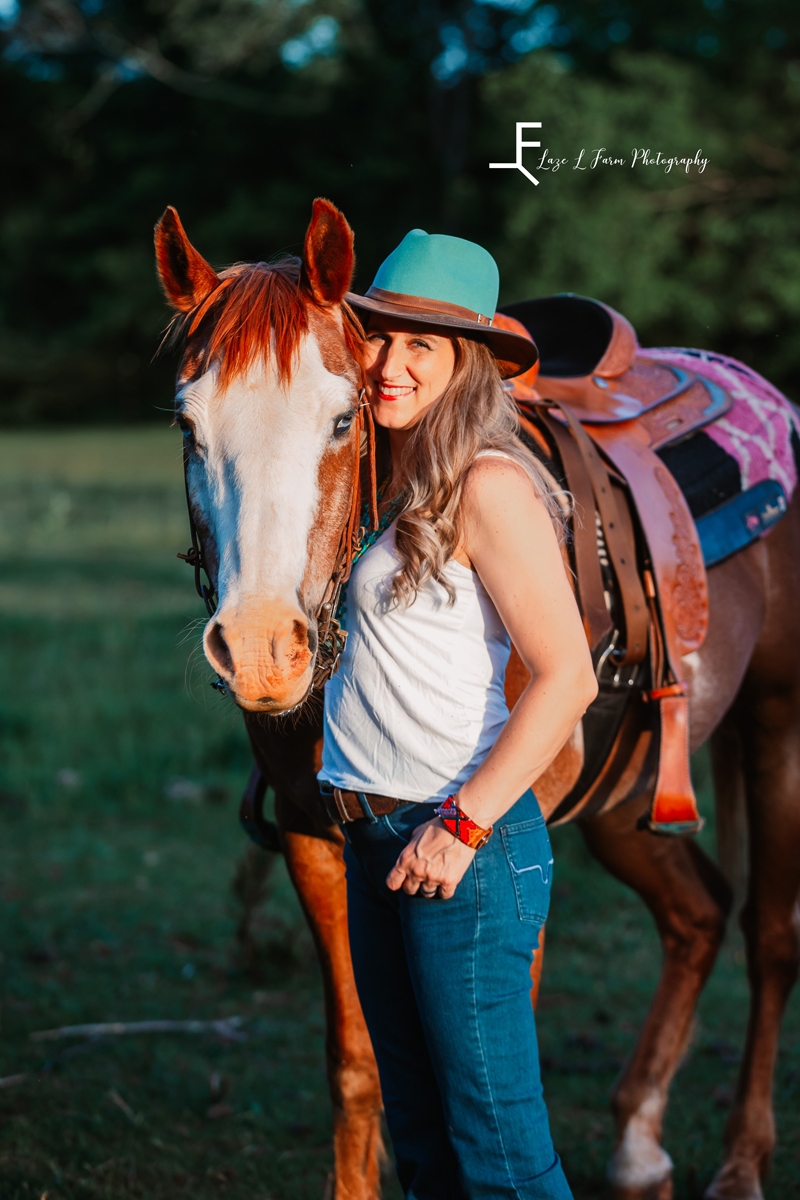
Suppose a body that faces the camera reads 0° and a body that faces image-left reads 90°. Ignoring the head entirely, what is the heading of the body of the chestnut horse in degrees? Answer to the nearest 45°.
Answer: approximately 45°

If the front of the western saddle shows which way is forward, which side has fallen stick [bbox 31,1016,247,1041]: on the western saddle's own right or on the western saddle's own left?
on the western saddle's own right

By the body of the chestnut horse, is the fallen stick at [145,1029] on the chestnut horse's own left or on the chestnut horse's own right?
on the chestnut horse's own right

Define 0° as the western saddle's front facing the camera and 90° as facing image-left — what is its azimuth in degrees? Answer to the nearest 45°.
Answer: approximately 45°

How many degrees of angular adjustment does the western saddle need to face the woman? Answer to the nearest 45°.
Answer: approximately 45° to its left
